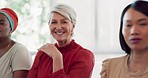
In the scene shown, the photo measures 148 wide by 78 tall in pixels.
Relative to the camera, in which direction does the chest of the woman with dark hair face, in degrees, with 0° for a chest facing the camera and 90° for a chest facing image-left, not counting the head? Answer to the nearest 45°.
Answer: approximately 0°

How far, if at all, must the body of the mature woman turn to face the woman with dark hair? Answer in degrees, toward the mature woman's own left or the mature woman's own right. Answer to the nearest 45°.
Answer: approximately 90° to the mature woman's own left

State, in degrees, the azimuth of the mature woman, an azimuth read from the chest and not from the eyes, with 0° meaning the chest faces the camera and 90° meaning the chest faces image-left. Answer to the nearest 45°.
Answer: approximately 45°

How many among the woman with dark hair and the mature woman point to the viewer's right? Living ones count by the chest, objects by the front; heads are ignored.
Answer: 0
